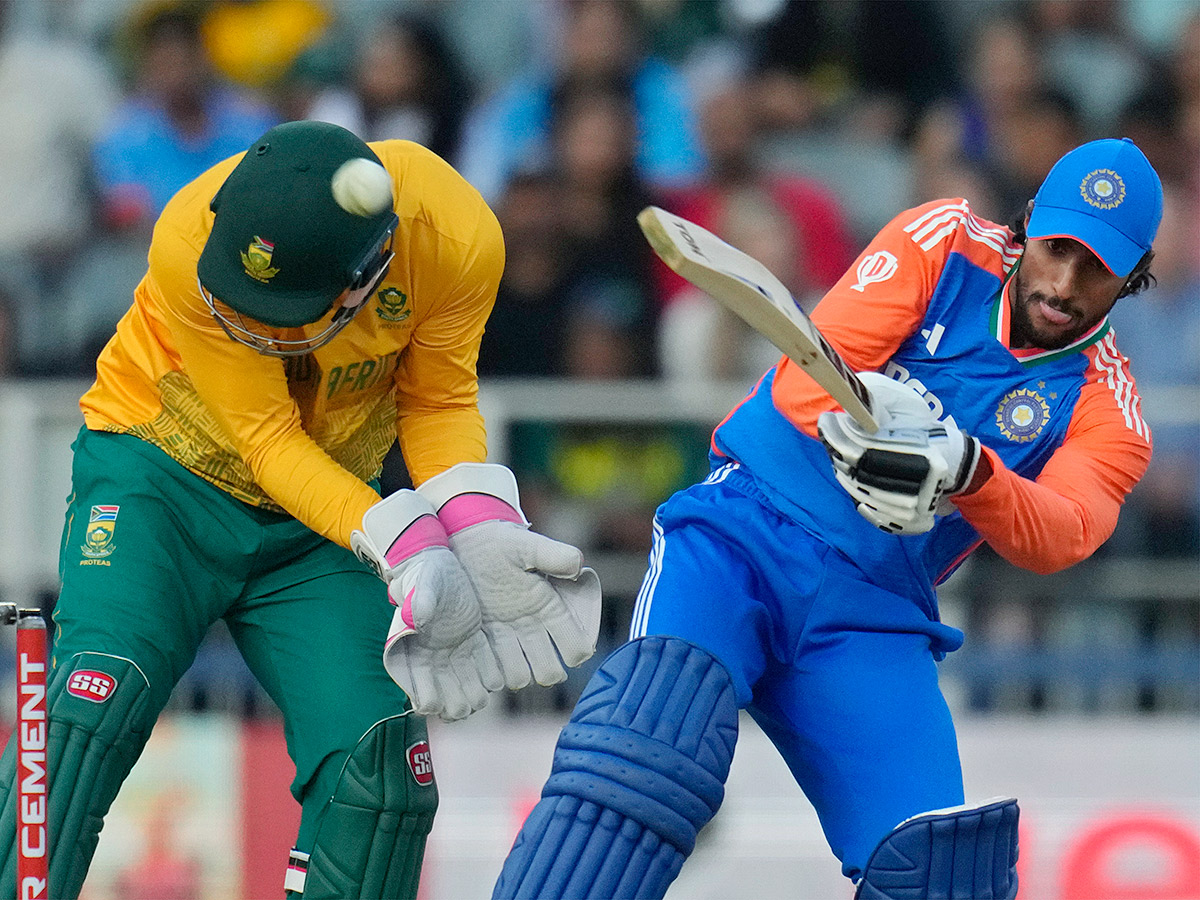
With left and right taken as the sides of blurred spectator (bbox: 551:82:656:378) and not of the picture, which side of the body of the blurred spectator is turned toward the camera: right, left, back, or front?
front

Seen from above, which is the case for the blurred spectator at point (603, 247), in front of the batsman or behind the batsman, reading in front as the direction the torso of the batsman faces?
behind

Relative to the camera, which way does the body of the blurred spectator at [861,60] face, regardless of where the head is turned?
toward the camera

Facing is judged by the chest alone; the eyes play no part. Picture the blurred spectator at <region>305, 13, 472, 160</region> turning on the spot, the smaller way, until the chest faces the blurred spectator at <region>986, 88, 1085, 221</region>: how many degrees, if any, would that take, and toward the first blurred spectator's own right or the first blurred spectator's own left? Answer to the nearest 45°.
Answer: approximately 135° to the first blurred spectator's own left

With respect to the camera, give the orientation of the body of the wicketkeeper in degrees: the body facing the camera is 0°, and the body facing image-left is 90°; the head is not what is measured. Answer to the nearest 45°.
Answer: approximately 315°

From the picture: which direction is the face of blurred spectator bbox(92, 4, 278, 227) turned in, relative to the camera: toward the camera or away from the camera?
toward the camera

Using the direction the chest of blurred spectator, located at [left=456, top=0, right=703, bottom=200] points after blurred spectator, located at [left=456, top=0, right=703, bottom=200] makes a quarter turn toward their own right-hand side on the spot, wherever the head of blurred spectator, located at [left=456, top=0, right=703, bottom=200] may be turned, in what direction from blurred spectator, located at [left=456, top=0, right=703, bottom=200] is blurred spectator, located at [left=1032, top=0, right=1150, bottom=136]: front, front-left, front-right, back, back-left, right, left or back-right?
back

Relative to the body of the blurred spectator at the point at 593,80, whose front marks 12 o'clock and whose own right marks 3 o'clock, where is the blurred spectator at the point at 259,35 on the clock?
the blurred spectator at the point at 259,35 is roughly at 3 o'clock from the blurred spectator at the point at 593,80.

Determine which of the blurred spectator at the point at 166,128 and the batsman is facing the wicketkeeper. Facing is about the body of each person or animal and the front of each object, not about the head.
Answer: the blurred spectator

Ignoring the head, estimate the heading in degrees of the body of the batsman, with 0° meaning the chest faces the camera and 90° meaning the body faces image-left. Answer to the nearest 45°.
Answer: approximately 0°

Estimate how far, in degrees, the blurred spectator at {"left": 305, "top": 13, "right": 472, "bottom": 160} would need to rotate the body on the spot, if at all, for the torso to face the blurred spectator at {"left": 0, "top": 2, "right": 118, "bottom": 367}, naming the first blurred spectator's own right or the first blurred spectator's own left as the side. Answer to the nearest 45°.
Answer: approximately 45° to the first blurred spectator's own right

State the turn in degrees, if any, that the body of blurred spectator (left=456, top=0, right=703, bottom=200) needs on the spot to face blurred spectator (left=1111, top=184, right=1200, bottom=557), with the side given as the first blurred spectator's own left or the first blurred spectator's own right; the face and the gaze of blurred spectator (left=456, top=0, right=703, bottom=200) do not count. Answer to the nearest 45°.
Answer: approximately 90° to the first blurred spectator's own left
